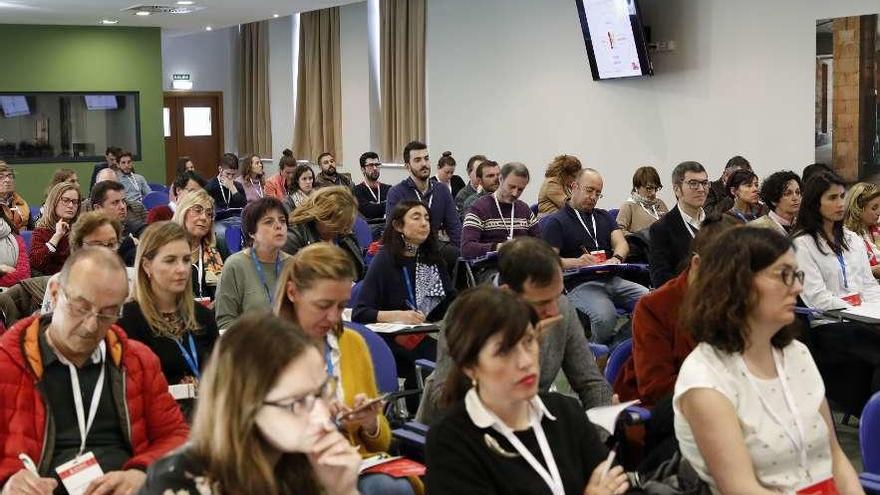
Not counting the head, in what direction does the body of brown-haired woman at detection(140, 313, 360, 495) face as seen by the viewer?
to the viewer's right

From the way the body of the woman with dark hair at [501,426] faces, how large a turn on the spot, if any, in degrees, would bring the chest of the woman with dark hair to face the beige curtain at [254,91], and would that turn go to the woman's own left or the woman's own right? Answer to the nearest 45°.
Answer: approximately 135° to the woman's own left

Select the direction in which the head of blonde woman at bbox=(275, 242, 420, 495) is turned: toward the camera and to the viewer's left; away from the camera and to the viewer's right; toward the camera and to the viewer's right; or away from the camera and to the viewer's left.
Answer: toward the camera and to the viewer's right

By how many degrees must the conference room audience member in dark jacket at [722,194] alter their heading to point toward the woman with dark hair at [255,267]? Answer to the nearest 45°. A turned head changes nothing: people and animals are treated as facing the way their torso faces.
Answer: approximately 90° to their right

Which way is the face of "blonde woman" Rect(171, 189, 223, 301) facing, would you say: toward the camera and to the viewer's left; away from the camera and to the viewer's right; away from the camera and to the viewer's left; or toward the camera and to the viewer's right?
toward the camera and to the viewer's right

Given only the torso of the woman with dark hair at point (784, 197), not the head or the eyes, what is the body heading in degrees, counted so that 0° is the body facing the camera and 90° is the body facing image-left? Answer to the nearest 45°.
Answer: approximately 315°

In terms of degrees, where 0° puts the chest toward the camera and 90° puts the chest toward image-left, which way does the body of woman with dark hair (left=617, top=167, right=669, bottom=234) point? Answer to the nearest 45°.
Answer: approximately 315°

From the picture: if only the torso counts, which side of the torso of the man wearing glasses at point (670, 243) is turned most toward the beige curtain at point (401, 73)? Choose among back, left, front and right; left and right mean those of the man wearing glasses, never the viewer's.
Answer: back

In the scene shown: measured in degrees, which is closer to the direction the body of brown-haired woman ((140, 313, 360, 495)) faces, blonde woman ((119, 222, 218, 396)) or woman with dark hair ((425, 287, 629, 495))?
the woman with dark hair

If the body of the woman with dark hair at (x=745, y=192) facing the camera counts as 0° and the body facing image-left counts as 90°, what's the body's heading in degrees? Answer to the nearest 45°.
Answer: approximately 315°

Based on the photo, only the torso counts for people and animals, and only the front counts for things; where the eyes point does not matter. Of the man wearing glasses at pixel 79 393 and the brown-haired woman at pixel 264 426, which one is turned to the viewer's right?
the brown-haired woman

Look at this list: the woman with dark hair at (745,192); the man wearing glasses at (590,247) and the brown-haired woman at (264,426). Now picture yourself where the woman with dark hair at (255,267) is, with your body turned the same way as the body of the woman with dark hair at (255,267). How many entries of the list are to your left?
2
